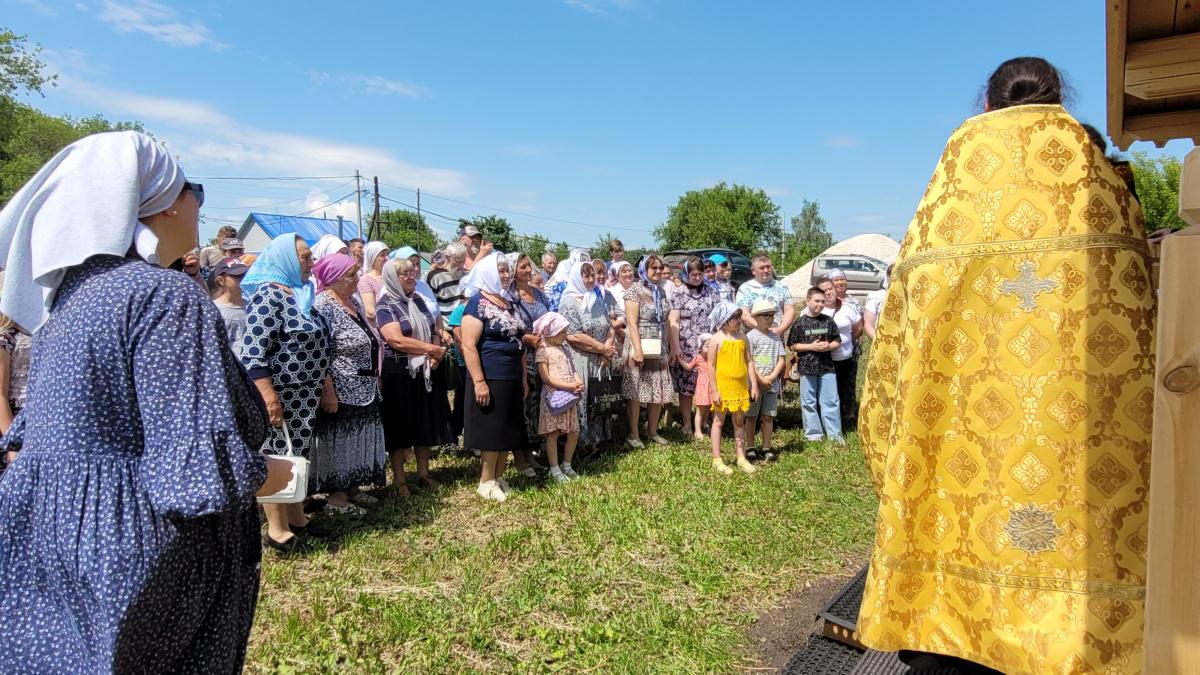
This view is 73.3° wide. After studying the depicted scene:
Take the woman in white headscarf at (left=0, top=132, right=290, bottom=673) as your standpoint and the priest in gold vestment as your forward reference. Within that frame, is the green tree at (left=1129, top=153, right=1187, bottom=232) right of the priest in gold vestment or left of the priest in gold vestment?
left

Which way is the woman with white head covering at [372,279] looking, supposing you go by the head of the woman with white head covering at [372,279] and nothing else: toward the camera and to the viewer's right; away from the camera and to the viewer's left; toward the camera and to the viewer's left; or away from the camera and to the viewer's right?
toward the camera and to the viewer's right

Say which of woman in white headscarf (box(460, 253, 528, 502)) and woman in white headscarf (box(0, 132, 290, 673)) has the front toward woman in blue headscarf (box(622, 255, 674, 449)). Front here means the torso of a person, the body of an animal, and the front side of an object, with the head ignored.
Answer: woman in white headscarf (box(0, 132, 290, 673))

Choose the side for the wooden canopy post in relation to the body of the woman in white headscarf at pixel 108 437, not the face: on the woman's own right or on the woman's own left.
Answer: on the woman's own right

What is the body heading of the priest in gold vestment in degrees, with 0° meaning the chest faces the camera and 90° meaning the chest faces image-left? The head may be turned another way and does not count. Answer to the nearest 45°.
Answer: approximately 180°

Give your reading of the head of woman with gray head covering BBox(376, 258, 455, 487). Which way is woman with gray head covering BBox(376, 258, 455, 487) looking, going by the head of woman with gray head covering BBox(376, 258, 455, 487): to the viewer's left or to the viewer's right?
to the viewer's right

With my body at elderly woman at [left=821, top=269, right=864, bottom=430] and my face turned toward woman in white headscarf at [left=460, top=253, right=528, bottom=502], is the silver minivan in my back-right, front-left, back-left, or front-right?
back-right

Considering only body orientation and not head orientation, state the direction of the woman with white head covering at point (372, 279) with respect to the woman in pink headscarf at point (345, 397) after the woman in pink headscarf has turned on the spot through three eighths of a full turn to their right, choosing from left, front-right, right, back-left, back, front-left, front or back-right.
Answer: back-right

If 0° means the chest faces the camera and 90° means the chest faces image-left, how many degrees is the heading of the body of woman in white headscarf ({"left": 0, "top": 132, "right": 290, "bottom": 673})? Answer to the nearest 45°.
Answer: approximately 225°

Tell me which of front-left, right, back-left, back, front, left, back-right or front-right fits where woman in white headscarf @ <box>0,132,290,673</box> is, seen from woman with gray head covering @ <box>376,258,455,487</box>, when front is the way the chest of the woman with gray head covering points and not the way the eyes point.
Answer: front-right
